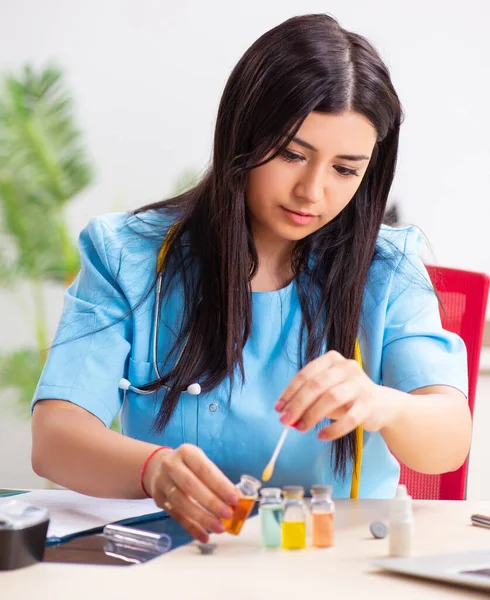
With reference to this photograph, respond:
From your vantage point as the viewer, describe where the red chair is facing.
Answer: facing the viewer and to the left of the viewer

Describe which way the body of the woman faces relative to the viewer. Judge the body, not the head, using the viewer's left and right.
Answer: facing the viewer

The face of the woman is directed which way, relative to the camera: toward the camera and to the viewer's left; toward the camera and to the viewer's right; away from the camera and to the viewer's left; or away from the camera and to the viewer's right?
toward the camera and to the viewer's left

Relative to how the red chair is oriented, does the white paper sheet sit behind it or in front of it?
in front

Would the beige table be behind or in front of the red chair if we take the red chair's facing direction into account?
in front

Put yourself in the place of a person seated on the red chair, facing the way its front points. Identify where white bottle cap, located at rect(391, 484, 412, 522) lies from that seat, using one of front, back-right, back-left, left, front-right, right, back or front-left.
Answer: front-left
